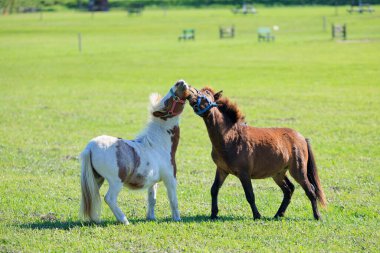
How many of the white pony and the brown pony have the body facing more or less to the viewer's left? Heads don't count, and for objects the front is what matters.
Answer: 1

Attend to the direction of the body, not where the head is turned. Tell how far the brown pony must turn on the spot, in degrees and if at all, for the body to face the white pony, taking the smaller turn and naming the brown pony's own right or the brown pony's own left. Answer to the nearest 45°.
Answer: approximately 45° to the brown pony's own left

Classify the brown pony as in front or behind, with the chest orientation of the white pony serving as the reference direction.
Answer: in front

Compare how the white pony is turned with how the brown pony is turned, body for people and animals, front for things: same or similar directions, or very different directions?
very different directions

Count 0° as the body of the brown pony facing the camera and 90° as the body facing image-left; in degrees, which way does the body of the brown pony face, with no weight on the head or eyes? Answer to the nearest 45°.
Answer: approximately 90°

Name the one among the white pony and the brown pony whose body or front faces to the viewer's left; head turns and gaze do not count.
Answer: the brown pony

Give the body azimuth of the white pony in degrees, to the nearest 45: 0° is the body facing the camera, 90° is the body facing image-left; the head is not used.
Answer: approximately 270°
